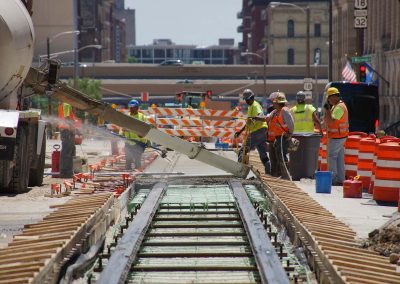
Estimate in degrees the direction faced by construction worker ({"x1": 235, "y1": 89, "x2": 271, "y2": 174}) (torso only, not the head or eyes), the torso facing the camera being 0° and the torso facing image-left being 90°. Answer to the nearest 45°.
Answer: approximately 45°

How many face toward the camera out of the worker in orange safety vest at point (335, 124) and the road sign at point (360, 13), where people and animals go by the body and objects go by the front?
1

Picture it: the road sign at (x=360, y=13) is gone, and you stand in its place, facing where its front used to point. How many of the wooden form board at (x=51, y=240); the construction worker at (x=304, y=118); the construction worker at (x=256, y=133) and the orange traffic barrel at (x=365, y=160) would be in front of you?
4

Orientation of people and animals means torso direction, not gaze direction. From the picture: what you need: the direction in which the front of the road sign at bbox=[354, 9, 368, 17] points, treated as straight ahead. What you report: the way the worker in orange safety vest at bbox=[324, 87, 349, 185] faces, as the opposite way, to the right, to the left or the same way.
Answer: to the right

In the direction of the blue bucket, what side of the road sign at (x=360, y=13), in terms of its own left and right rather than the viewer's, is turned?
front

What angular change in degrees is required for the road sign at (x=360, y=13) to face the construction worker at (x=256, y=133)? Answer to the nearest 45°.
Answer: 0° — it already faces them

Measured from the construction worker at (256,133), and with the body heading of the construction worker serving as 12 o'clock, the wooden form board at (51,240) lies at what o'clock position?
The wooden form board is roughly at 11 o'clock from the construction worker.

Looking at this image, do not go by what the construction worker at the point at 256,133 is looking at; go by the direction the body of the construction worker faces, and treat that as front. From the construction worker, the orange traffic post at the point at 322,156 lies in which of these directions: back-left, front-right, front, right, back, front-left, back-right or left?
back

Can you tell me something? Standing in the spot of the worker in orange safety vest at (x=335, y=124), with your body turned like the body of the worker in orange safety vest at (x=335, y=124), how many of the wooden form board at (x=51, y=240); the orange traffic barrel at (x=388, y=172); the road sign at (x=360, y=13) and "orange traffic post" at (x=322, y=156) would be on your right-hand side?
2

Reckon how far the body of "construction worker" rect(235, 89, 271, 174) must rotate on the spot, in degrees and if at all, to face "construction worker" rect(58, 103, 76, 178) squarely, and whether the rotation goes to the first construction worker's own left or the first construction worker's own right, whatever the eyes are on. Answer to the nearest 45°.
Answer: approximately 45° to the first construction worker's own right

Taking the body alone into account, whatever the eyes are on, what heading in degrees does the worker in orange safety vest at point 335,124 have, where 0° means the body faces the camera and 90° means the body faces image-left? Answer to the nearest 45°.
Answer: approximately 90°

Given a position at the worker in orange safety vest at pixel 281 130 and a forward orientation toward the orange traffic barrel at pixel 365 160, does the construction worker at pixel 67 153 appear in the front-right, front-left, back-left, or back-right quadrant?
back-right

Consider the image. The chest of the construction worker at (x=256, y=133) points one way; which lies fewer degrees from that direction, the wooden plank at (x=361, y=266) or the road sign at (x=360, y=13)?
the wooden plank

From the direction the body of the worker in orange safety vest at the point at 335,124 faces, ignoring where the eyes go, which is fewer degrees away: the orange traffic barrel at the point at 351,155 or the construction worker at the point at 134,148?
the construction worker

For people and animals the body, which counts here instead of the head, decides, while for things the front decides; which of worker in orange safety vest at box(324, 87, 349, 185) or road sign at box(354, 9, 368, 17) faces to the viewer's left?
the worker in orange safety vest
